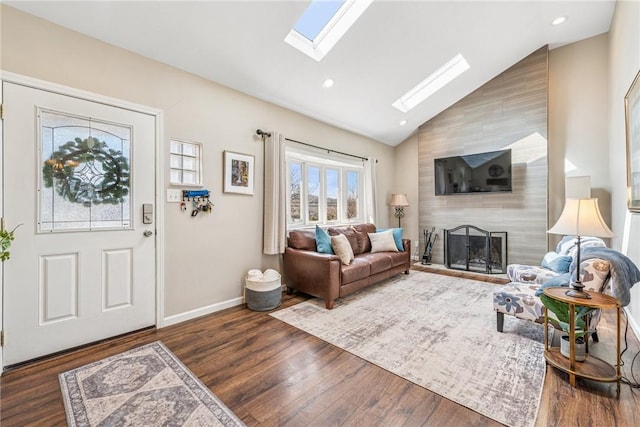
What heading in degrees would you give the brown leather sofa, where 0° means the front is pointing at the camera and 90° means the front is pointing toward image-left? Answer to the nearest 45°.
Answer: approximately 315°

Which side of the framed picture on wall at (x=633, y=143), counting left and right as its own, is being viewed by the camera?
left

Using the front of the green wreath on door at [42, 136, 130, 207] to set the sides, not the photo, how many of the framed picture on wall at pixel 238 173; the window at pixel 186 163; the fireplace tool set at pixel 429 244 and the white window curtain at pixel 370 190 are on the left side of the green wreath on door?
4

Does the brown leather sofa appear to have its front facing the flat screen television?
no

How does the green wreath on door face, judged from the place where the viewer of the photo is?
facing away from the viewer

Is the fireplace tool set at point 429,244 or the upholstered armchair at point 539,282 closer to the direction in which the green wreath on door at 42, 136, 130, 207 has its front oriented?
the upholstered armchair

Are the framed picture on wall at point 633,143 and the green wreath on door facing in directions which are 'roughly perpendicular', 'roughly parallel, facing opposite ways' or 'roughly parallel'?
roughly parallel, facing opposite ways

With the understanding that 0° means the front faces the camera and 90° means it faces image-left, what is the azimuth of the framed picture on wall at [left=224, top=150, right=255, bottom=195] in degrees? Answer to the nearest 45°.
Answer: approximately 315°

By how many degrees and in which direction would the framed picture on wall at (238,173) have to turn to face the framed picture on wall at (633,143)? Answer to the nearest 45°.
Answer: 0° — it already faces it

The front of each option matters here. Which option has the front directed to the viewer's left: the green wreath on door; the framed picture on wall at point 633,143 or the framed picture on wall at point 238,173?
the framed picture on wall at point 633,143

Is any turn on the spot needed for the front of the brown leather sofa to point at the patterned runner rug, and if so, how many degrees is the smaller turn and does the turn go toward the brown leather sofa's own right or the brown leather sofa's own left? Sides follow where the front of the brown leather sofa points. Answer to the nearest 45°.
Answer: approximately 90° to the brown leather sofa's own right

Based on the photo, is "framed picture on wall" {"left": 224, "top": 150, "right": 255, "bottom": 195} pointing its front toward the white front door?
no

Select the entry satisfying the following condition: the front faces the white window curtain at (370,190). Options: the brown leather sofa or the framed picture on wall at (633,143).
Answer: the framed picture on wall

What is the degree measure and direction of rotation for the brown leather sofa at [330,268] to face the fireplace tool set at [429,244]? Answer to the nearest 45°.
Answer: approximately 90° to its left

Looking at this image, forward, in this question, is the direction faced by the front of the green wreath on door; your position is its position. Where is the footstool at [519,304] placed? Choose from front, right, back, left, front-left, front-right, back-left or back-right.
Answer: front-left
